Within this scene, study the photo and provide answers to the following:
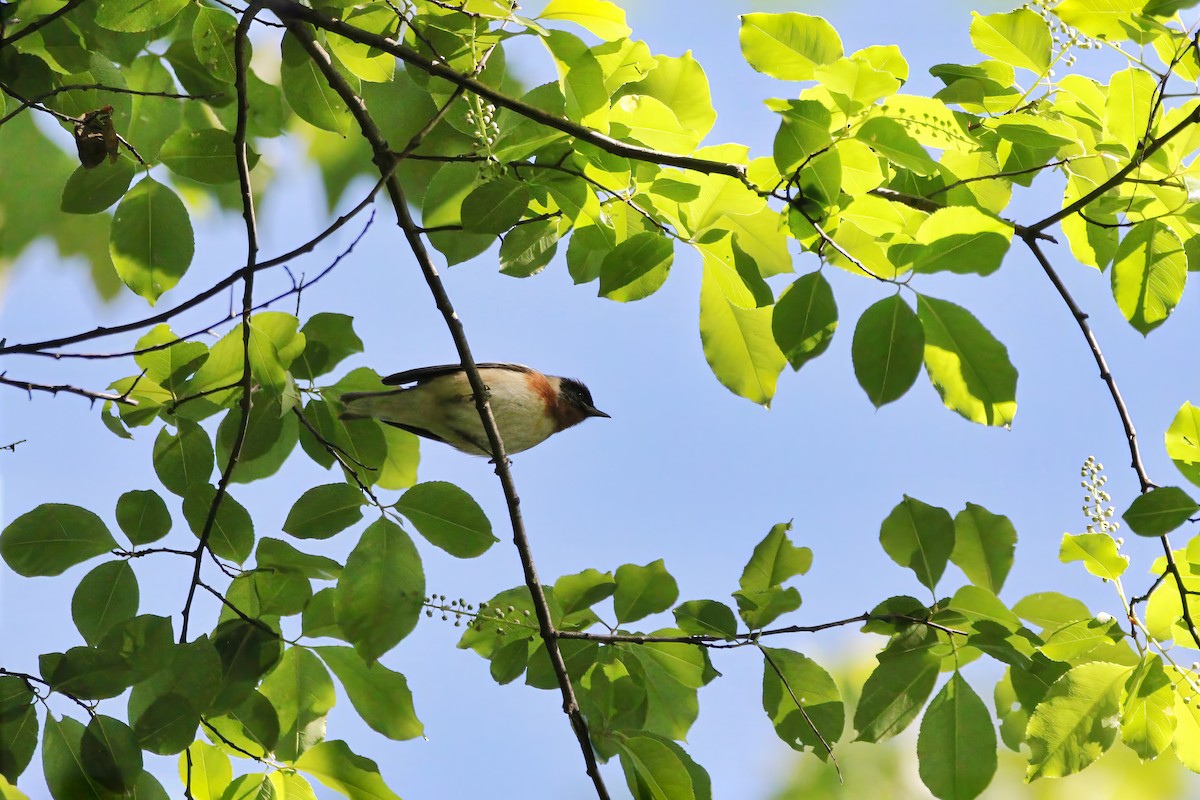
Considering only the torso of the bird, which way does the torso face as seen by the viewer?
to the viewer's right

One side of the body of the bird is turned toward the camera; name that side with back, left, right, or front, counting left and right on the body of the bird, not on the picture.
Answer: right
